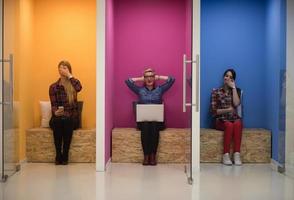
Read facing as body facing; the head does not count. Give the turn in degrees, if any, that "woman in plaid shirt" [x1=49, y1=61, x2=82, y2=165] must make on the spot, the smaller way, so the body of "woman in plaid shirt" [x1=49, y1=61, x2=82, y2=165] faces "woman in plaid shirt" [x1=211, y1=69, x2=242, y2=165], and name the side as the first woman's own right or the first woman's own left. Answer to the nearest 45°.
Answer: approximately 90° to the first woman's own left

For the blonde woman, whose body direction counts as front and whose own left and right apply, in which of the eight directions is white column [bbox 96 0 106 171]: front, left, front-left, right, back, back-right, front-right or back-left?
front-right

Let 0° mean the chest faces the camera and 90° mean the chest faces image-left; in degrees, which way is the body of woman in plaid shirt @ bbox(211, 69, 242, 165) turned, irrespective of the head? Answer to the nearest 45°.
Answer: approximately 0°

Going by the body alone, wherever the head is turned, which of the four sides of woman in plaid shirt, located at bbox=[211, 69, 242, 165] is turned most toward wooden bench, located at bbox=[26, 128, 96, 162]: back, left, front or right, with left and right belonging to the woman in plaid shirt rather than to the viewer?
right

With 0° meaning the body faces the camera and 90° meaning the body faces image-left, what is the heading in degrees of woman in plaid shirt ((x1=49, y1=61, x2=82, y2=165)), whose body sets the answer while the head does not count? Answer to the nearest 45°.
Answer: approximately 0°
